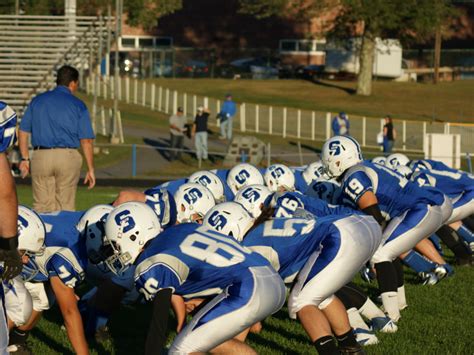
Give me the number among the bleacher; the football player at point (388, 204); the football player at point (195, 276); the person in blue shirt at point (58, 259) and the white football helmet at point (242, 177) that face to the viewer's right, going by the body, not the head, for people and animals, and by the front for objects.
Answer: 1

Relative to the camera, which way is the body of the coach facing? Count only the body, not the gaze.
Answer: away from the camera

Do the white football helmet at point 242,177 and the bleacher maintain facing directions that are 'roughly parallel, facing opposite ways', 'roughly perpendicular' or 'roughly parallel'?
roughly perpendicular

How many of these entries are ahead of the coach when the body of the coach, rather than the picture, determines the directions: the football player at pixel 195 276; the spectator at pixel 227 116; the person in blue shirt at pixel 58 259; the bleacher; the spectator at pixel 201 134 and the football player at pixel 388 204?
3

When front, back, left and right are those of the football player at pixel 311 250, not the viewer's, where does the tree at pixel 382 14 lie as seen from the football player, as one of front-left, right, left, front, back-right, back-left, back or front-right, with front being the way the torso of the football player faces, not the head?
right

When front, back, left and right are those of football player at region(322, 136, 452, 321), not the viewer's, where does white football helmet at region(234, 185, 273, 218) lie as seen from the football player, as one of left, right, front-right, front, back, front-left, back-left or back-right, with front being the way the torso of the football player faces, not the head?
front-left

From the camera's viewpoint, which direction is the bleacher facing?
toward the camera

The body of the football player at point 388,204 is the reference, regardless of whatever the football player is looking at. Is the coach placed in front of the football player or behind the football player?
in front

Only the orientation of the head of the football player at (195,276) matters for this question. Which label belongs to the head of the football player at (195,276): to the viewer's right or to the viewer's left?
to the viewer's left

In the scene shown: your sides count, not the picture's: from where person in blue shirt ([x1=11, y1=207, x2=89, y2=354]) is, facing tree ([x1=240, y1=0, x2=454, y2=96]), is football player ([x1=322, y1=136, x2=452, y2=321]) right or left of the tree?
right

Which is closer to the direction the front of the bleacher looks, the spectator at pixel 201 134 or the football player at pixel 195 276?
the football player
